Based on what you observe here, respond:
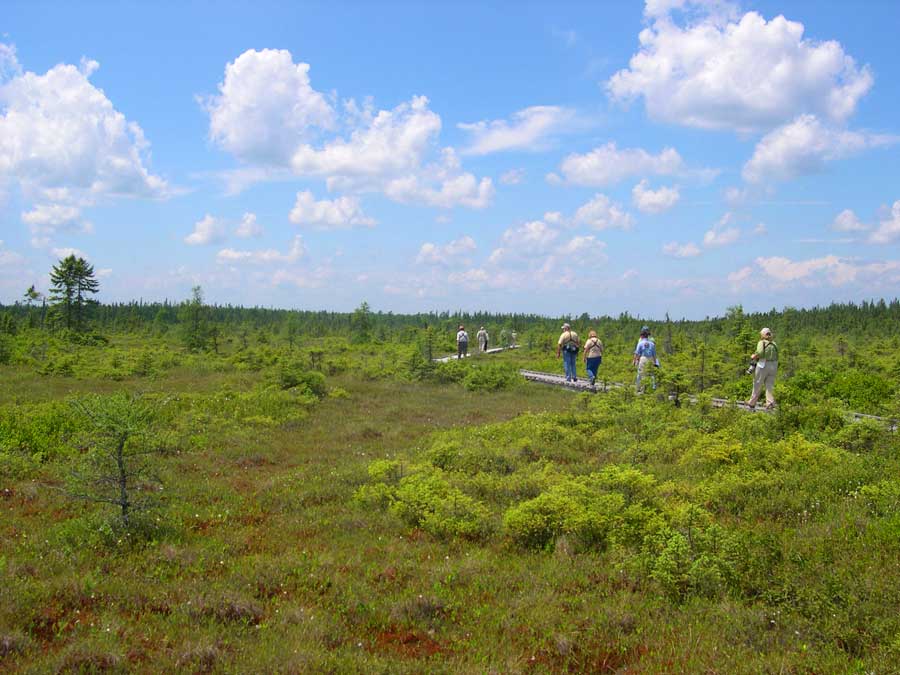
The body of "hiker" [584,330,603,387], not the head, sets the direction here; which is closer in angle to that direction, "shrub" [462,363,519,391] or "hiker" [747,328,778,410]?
the shrub

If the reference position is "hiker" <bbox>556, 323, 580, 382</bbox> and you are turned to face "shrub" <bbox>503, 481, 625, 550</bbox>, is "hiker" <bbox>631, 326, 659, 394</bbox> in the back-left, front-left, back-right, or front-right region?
front-left

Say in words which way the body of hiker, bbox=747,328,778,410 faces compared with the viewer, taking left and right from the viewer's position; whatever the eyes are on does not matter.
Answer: facing away from the viewer and to the left of the viewer

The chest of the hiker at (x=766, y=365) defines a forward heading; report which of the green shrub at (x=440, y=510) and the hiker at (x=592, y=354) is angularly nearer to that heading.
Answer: the hiker

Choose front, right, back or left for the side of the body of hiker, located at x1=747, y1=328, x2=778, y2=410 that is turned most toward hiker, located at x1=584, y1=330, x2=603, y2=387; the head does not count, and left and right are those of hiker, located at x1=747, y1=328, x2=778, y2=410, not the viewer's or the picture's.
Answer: front

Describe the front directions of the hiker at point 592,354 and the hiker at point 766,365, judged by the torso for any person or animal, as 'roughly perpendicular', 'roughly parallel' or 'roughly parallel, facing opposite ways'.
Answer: roughly parallel

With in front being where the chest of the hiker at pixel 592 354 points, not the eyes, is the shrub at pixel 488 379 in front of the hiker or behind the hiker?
in front

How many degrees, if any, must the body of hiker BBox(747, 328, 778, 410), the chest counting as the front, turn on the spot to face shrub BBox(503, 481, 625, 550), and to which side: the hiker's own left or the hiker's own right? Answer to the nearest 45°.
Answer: approximately 135° to the hiker's own left

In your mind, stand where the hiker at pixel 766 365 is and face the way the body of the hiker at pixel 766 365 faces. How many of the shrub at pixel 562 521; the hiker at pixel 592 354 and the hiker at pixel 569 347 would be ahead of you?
2
